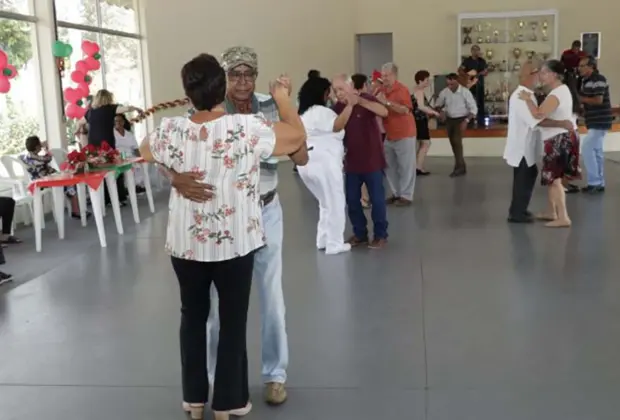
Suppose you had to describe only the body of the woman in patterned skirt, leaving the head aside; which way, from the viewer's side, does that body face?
to the viewer's left

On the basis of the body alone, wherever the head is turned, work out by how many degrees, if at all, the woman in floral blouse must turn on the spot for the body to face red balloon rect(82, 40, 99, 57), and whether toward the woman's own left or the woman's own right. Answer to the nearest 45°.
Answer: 0° — they already face it

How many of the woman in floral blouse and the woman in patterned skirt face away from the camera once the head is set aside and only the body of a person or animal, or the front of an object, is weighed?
1

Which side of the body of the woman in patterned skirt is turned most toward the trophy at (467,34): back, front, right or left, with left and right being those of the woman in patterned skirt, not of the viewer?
right

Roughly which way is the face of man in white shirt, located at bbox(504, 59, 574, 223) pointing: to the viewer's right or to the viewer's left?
to the viewer's right

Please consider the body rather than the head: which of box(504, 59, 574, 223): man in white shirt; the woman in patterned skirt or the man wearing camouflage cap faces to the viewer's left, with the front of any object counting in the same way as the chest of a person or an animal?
the woman in patterned skirt

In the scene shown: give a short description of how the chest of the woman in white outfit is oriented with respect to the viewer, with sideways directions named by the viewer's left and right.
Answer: facing away from the viewer and to the right of the viewer

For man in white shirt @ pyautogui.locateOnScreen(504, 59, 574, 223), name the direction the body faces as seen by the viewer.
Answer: to the viewer's right

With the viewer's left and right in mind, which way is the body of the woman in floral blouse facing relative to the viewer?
facing away from the viewer

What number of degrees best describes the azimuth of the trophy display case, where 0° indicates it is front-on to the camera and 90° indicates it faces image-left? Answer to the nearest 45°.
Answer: approximately 0°

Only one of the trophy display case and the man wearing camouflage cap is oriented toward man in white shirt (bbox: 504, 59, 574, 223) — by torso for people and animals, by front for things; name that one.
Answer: the trophy display case

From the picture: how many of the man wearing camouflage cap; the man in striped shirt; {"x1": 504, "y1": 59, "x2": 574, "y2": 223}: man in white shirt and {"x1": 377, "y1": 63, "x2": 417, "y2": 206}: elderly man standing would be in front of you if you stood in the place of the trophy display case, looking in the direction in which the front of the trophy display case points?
4

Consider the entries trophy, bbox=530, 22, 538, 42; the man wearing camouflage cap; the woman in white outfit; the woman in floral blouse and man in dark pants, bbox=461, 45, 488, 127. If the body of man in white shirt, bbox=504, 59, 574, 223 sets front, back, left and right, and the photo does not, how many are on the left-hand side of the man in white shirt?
2
